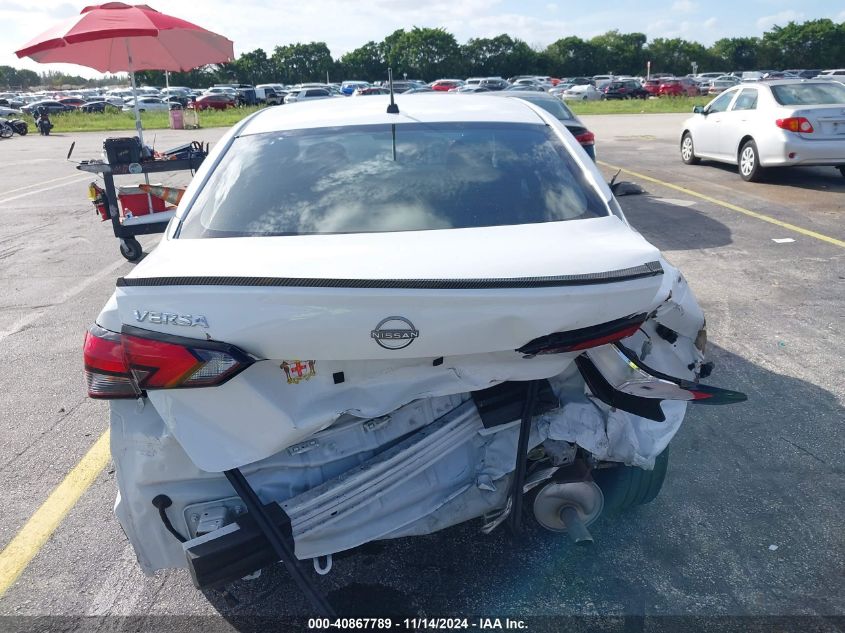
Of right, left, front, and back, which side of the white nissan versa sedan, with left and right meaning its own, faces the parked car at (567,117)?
front

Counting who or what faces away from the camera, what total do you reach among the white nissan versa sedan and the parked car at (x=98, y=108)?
1

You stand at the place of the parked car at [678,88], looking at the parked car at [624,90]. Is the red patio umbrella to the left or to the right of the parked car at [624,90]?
left

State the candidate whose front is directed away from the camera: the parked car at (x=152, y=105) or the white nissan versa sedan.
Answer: the white nissan versa sedan

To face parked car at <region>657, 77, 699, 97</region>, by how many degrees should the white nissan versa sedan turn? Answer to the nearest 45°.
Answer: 0° — it already faces it

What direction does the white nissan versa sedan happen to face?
away from the camera

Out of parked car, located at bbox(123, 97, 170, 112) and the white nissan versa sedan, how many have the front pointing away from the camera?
1

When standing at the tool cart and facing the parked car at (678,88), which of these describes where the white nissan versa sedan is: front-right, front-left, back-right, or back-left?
back-right

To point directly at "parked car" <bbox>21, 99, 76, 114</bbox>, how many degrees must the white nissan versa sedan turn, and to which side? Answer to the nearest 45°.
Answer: approximately 45° to its left
